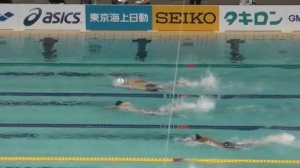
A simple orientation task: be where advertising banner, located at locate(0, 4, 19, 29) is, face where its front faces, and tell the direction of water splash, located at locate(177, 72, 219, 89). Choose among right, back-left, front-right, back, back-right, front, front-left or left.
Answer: front-left

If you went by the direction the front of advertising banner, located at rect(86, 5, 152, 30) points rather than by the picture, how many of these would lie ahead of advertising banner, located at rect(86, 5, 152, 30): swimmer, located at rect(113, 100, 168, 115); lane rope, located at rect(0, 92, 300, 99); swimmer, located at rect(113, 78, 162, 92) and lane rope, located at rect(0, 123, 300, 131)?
4

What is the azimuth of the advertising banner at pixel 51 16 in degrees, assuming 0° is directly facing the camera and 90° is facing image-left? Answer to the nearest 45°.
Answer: approximately 0°

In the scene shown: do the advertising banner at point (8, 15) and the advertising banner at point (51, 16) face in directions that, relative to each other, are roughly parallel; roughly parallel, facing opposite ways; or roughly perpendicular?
roughly parallel

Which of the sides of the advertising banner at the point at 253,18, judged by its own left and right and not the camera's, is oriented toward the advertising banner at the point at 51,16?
right

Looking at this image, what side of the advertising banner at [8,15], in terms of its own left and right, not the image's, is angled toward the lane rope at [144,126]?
front

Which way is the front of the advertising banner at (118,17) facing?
toward the camera

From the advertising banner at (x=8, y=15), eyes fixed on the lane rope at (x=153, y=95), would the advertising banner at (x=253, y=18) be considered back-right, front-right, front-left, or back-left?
front-left

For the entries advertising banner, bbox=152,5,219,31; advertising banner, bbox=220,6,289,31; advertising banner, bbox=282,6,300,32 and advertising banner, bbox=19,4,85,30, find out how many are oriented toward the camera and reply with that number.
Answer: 4

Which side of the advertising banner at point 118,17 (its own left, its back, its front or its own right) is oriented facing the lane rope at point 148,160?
front

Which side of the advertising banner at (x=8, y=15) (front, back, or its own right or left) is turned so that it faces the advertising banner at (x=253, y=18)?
left

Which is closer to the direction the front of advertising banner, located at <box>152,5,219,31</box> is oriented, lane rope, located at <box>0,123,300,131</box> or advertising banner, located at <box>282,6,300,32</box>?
the lane rope

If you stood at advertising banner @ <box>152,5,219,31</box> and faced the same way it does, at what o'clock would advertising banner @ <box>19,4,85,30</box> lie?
advertising banner @ <box>19,4,85,30</box> is roughly at 3 o'clock from advertising banner @ <box>152,5,219,31</box>.

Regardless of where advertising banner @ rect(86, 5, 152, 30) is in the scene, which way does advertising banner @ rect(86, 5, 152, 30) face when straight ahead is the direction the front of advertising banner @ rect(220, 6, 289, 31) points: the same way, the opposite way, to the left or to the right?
the same way

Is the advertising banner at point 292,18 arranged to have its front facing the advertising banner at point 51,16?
no

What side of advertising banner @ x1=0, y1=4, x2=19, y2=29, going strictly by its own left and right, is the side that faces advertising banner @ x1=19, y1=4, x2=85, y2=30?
left

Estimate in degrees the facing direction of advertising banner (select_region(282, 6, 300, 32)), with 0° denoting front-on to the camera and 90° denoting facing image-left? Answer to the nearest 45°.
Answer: approximately 0°

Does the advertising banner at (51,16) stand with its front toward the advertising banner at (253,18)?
no

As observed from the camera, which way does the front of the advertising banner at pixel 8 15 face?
facing the viewer
